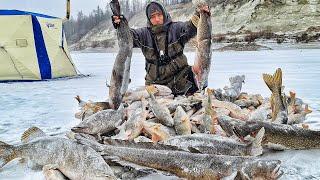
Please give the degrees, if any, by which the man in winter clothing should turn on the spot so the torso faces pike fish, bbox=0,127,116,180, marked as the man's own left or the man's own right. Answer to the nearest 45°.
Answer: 0° — they already face it

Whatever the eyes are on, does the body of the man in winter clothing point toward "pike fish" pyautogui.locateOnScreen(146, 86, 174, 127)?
yes

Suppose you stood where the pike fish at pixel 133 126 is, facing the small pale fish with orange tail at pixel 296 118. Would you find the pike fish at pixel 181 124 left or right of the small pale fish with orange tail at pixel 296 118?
right

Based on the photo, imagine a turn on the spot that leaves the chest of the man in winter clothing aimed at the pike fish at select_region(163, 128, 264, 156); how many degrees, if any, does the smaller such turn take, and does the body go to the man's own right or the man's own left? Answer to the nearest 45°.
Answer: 0° — they already face it

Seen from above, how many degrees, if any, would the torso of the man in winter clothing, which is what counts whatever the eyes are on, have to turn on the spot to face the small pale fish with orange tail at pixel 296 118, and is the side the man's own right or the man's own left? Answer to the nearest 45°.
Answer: approximately 45° to the man's own left

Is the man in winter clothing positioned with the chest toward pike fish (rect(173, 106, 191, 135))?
yes

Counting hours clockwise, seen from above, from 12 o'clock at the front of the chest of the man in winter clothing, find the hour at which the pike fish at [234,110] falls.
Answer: The pike fish is roughly at 11 o'clock from the man in winter clothing.

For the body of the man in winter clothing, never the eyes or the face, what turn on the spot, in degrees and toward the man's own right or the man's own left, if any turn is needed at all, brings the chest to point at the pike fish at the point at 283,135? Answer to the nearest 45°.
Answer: approximately 45° to the man's own left

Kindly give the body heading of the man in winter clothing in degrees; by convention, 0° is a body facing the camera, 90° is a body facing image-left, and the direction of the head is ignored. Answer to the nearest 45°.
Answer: approximately 0°

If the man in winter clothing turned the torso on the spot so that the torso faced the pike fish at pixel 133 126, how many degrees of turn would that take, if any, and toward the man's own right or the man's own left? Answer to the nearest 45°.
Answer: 0° — they already face it
